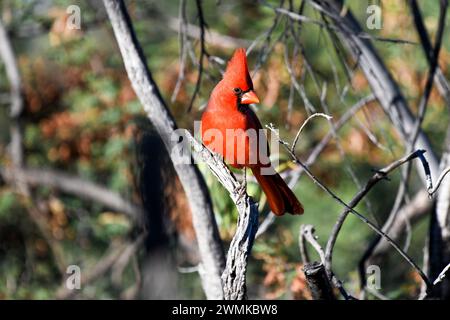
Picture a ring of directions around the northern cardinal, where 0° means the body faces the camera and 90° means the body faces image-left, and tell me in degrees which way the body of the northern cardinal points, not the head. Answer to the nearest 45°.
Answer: approximately 45°

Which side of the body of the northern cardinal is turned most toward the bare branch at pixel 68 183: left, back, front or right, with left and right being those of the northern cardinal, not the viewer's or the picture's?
right

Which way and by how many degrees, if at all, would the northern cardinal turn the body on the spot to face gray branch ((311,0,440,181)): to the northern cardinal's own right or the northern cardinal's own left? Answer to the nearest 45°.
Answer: approximately 180°
